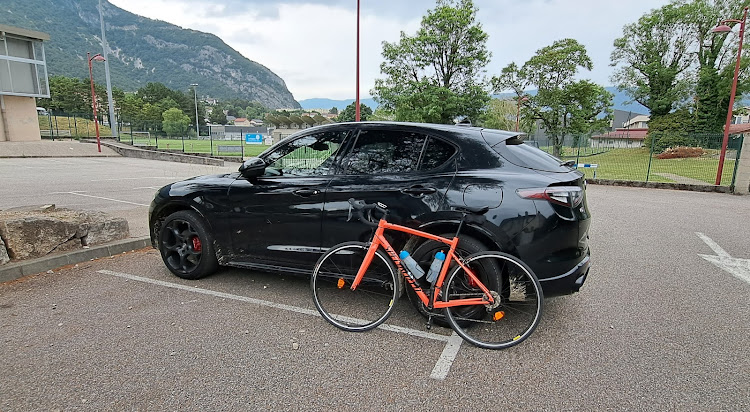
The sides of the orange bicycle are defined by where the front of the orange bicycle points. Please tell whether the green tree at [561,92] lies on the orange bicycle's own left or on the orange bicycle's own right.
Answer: on the orange bicycle's own right

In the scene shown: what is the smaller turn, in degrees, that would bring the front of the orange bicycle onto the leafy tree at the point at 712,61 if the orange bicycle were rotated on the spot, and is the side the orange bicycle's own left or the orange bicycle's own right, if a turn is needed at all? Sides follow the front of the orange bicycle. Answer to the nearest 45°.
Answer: approximately 135° to the orange bicycle's own right

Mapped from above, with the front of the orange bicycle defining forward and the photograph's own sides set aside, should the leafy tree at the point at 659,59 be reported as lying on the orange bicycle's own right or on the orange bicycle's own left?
on the orange bicycle's own right

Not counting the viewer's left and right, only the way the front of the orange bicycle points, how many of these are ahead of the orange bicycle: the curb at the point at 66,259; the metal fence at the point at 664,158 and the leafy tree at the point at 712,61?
1

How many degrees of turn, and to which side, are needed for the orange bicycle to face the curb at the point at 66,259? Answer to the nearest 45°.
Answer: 0° — it already faces it

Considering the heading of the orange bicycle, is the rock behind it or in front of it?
in front

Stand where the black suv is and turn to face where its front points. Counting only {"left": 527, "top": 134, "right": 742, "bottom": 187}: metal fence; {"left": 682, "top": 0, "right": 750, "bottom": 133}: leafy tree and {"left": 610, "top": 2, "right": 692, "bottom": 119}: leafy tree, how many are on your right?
3

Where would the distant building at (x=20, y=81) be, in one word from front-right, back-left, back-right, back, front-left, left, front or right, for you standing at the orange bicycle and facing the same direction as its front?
front-right

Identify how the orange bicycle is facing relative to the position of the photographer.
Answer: facing to the left of the viewer

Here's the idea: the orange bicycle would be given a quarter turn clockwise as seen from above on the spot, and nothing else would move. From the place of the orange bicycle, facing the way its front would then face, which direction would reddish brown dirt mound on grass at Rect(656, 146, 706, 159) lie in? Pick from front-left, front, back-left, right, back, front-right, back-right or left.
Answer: front-right

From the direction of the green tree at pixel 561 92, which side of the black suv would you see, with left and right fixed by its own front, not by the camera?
right

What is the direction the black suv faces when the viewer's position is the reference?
facing away from the viewer and to the left of the viewer
